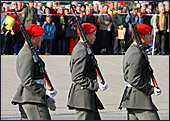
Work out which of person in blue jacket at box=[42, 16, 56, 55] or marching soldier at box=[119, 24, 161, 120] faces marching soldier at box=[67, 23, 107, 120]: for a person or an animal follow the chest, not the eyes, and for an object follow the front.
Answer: the person in blue jacket

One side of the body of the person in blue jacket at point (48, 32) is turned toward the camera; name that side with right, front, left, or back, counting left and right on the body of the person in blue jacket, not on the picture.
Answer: front

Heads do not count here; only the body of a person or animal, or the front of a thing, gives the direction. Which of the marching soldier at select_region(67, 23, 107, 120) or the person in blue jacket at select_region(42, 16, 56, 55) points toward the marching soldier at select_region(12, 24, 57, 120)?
the person in blue jacket

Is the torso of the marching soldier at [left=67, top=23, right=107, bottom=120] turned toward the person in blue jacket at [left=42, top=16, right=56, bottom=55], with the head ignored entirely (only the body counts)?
no

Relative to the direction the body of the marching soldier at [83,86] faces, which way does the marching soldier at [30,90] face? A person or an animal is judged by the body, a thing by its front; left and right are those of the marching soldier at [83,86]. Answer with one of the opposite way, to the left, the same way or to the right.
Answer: the same way

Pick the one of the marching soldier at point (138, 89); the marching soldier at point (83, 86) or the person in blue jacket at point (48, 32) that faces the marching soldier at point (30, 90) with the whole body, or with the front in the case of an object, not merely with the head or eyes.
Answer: the person in blue jacket

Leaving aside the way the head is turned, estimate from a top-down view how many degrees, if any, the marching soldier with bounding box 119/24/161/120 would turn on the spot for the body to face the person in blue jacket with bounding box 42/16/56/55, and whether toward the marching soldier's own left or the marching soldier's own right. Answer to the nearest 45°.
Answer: approximately 90° to the marching soldier's own left

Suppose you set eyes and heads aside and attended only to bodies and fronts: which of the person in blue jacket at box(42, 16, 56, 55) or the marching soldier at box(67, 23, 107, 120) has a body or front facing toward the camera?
the person in blue jacket

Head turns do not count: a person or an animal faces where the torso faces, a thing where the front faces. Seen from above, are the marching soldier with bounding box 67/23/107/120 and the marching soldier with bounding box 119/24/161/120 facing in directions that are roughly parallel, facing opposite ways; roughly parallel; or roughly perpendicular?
roughly parallel
